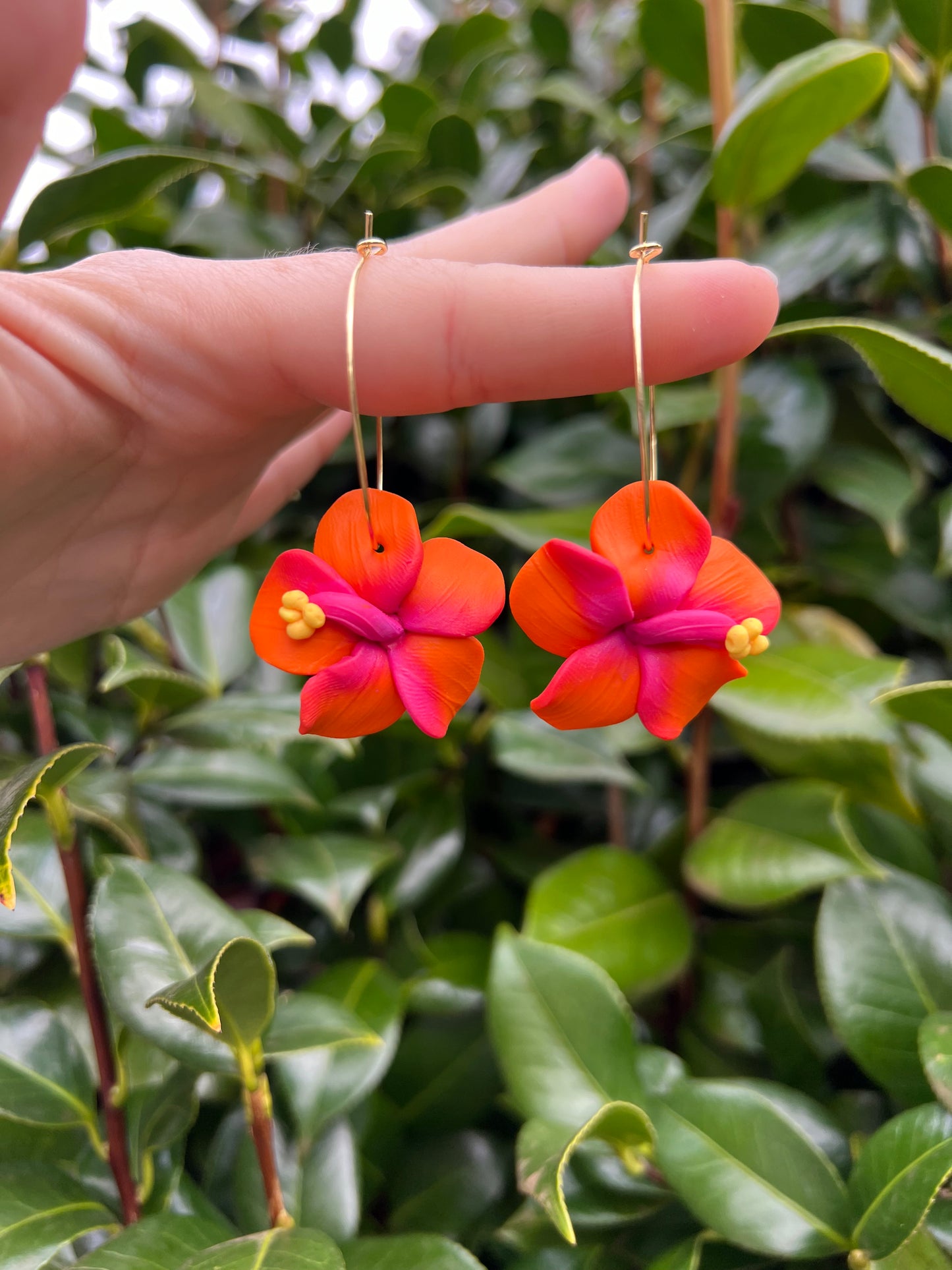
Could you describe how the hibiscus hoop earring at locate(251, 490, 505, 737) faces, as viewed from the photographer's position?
facing the viewer
